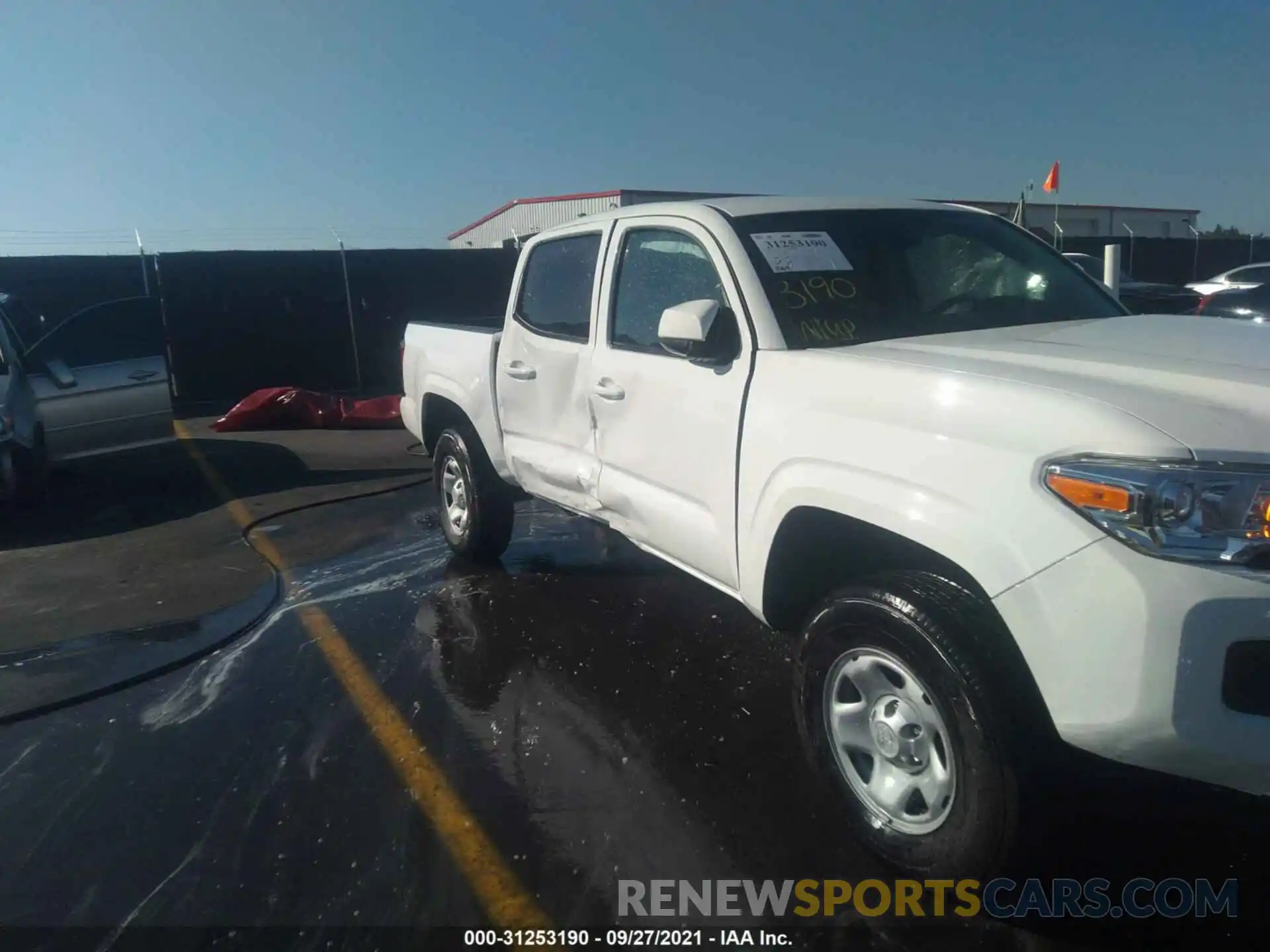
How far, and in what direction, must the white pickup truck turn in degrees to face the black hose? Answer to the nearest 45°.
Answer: approximately 180°

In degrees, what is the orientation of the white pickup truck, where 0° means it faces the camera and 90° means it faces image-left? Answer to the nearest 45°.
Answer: approximately 315°

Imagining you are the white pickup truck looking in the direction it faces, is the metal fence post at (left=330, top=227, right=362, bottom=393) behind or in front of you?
behind

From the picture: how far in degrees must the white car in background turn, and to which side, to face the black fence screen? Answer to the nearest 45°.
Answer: approximately 45° to its left

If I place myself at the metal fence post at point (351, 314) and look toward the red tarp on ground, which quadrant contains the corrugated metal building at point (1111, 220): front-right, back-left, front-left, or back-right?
back-left

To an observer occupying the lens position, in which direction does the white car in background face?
facing to the left of the viewer

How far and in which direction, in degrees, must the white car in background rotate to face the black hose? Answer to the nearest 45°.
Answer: approximately 90° to its left
